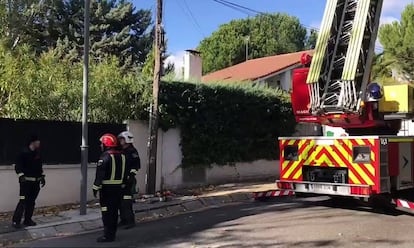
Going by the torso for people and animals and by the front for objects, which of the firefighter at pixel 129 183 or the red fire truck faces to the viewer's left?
the firefighter

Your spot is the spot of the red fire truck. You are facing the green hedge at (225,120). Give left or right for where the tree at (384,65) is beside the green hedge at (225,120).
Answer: right

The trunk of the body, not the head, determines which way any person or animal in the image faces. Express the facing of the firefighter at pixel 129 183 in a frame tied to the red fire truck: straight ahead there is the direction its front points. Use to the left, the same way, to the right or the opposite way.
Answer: to the left

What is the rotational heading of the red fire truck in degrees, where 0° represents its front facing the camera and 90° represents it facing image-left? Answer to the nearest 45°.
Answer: approximately 225°
